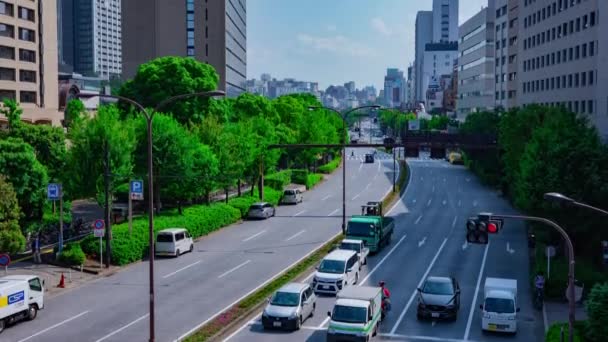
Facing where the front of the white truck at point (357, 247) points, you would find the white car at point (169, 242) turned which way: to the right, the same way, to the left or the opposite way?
the opposite way

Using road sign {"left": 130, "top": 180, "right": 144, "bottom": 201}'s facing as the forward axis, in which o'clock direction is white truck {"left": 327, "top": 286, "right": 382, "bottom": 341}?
The white truck is roughly at 11 o'clock from the road sign.

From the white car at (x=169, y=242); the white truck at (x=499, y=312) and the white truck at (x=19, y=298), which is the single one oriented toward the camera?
the white truck at (x=499, y=312)

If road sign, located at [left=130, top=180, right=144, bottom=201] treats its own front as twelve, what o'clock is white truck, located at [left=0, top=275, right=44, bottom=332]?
The white truck is roughly at 1 o'clock from the road sign.

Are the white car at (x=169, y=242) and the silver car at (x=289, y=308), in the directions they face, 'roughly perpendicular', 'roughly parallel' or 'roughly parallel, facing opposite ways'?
roughly parallel, facing opposite ways

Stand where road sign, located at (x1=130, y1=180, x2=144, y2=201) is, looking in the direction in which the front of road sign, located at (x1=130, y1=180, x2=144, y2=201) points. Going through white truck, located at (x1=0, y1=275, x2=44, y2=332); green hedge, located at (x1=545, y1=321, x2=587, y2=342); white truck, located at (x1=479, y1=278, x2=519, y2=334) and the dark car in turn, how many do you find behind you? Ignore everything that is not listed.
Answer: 0

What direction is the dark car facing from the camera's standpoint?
toward the camera

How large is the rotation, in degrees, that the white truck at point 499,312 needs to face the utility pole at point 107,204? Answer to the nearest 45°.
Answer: approximately 90° to its right

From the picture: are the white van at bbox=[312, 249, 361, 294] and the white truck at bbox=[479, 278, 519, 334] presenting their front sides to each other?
no

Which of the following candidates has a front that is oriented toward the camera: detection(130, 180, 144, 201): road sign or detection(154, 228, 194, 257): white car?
the road sign

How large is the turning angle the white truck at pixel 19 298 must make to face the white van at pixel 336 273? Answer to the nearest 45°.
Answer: approximately 45° to its right

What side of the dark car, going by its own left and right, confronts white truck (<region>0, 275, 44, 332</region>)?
right

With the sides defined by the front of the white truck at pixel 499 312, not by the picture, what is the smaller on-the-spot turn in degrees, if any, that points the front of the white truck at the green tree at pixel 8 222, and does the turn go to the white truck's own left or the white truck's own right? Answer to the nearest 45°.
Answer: approximately 90° to the white truck's own right

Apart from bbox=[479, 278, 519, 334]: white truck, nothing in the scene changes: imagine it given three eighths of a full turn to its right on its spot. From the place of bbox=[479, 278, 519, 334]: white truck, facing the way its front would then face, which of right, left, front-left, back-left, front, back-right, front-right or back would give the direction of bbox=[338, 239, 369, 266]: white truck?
front

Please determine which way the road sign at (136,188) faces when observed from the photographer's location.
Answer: facing the viewer

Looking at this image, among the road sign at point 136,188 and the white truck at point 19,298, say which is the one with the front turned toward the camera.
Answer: the road sign

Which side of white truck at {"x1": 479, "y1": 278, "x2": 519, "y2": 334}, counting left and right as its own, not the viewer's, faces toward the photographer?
front

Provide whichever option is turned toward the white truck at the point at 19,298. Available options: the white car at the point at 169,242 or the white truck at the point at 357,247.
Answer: the white truck at the point at 357,247

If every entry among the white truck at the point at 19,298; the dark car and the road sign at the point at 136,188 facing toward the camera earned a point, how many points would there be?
2
